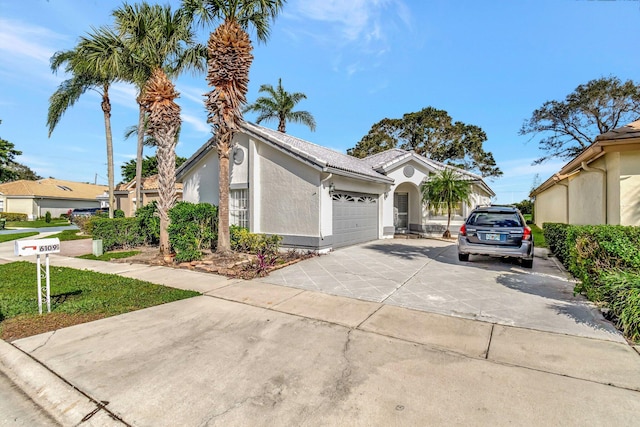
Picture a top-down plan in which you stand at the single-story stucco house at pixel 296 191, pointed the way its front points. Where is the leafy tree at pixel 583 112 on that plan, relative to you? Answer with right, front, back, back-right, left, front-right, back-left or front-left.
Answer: left

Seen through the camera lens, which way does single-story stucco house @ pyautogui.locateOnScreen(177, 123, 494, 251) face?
facing the viewer and to the right of the viewer

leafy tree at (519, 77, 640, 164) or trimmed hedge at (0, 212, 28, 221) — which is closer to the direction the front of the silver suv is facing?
the leafy tree

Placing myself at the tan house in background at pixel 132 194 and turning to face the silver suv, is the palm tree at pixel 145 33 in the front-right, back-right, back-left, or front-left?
front-right

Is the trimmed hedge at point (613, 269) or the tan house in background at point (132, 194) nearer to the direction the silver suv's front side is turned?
the tan house in background

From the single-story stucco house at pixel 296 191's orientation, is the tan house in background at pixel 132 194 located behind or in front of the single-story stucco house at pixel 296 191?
behind

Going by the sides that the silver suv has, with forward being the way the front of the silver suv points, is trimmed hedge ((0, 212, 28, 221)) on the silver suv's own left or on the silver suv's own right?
on the silver suv's own left

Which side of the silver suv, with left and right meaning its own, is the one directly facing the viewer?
back

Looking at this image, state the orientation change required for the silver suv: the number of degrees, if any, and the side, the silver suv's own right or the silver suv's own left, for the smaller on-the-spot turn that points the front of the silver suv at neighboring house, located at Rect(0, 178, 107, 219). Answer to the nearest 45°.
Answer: approximately 90° to the silver suv's own left

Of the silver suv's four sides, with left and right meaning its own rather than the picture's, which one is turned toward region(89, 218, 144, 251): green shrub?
left

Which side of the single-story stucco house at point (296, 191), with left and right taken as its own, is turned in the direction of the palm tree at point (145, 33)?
right

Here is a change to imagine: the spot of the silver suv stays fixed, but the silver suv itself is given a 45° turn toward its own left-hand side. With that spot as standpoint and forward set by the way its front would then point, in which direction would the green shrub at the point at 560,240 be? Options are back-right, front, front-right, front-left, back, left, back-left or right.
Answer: right

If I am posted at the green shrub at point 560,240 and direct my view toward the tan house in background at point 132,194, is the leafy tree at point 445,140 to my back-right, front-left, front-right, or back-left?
front-right

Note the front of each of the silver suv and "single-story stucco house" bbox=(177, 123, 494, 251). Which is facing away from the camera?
the silver suv

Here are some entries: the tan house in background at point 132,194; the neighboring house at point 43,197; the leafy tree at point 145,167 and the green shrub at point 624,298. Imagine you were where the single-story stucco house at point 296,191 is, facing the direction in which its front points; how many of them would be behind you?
3

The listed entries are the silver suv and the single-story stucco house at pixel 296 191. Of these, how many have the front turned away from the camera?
1

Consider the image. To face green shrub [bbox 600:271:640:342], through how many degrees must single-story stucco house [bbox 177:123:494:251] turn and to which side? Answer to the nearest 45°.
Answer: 0° — it already faces it

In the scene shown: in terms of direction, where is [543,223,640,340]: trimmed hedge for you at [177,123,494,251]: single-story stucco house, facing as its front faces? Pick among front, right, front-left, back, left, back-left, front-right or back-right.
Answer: front
